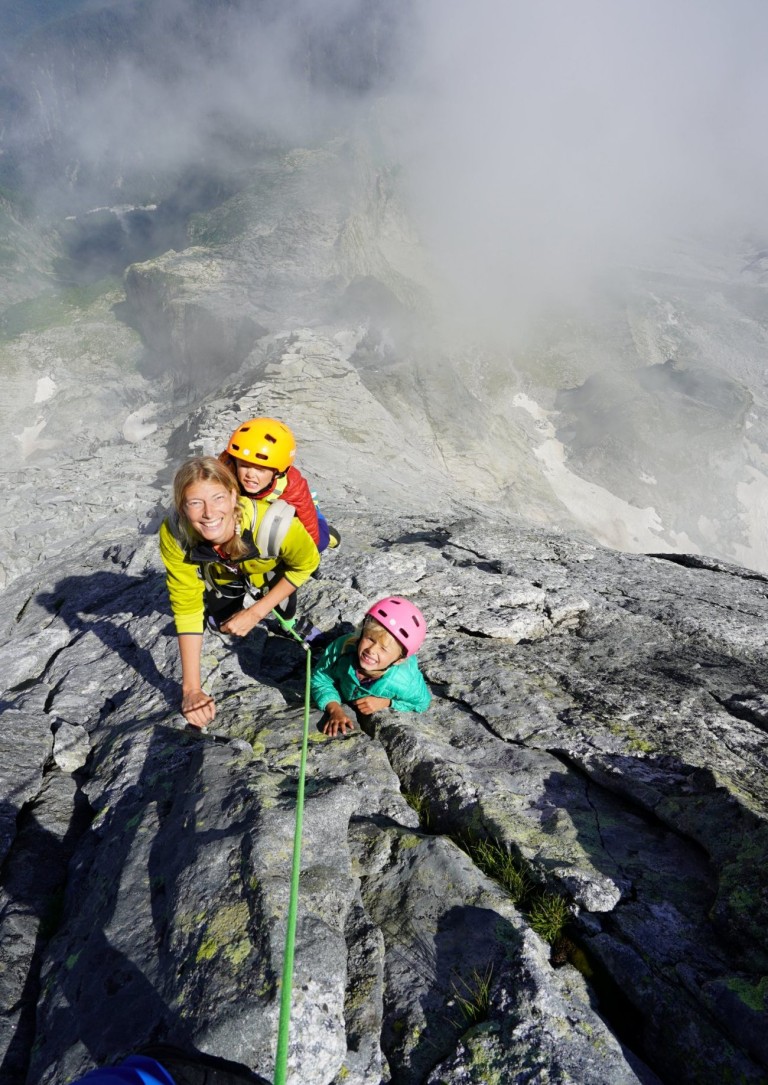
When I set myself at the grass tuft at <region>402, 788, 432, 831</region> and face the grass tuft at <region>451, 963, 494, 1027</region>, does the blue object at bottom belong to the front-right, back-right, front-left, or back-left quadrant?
front-right

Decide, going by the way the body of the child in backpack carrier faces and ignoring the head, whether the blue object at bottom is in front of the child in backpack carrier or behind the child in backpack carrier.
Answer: in front

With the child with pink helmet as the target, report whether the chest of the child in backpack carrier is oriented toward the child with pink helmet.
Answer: no

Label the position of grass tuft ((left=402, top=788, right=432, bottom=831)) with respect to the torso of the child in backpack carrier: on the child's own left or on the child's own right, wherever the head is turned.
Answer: on the child's own left

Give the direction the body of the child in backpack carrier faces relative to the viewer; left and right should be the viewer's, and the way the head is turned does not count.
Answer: facing the viewer and to the left of the viewer

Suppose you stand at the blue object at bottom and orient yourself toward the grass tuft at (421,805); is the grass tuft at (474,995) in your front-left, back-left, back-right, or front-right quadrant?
front-right
